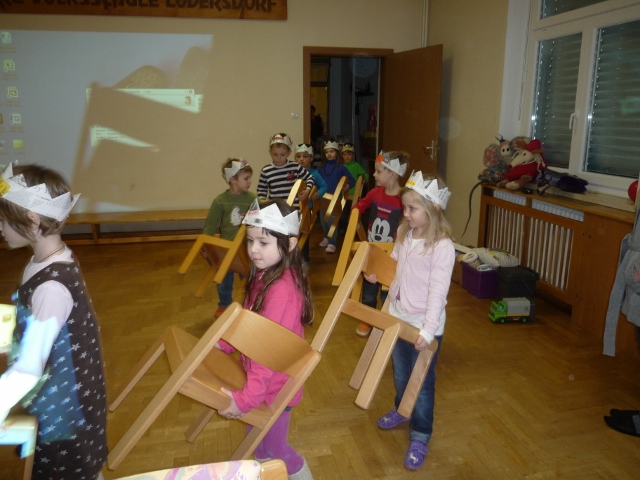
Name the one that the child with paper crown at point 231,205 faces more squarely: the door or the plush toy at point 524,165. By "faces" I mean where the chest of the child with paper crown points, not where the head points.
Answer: the plush toy

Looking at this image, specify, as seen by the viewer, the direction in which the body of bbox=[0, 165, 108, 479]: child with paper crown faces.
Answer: to the viewer's left

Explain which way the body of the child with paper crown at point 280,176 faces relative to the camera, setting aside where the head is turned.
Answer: toward the camera

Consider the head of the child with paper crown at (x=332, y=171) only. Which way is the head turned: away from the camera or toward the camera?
toward the camera

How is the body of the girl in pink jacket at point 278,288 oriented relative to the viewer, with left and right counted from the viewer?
facing the viewer and to the left of the viewer

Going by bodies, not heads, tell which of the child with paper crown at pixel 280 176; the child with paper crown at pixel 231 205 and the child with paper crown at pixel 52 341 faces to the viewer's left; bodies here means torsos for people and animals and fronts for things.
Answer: the child with paper crown at pixel 52 341

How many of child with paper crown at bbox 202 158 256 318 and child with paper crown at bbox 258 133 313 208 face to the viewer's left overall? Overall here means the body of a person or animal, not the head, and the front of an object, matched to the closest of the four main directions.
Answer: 0

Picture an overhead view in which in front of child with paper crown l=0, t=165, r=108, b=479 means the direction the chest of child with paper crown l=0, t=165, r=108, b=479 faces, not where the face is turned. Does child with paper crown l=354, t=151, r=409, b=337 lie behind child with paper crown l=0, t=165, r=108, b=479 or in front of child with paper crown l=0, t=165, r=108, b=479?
behind

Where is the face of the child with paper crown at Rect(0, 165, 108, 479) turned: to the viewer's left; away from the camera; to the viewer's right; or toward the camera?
to the viewer's left

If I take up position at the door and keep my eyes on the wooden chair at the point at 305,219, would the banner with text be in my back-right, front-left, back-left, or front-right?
front-right

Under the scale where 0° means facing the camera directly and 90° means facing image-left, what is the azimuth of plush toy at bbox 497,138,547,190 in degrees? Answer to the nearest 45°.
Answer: approximately 45°

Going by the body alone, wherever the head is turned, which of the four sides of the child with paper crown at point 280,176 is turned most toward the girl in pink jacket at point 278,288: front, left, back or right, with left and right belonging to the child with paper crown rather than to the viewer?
front

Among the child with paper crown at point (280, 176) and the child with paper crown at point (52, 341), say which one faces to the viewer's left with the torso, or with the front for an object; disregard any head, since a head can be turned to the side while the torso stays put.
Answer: the child with paper crown at point (52, 341)

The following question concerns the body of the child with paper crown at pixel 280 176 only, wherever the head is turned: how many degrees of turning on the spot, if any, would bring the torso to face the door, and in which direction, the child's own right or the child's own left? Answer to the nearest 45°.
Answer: approximately 135° to the child's own left
